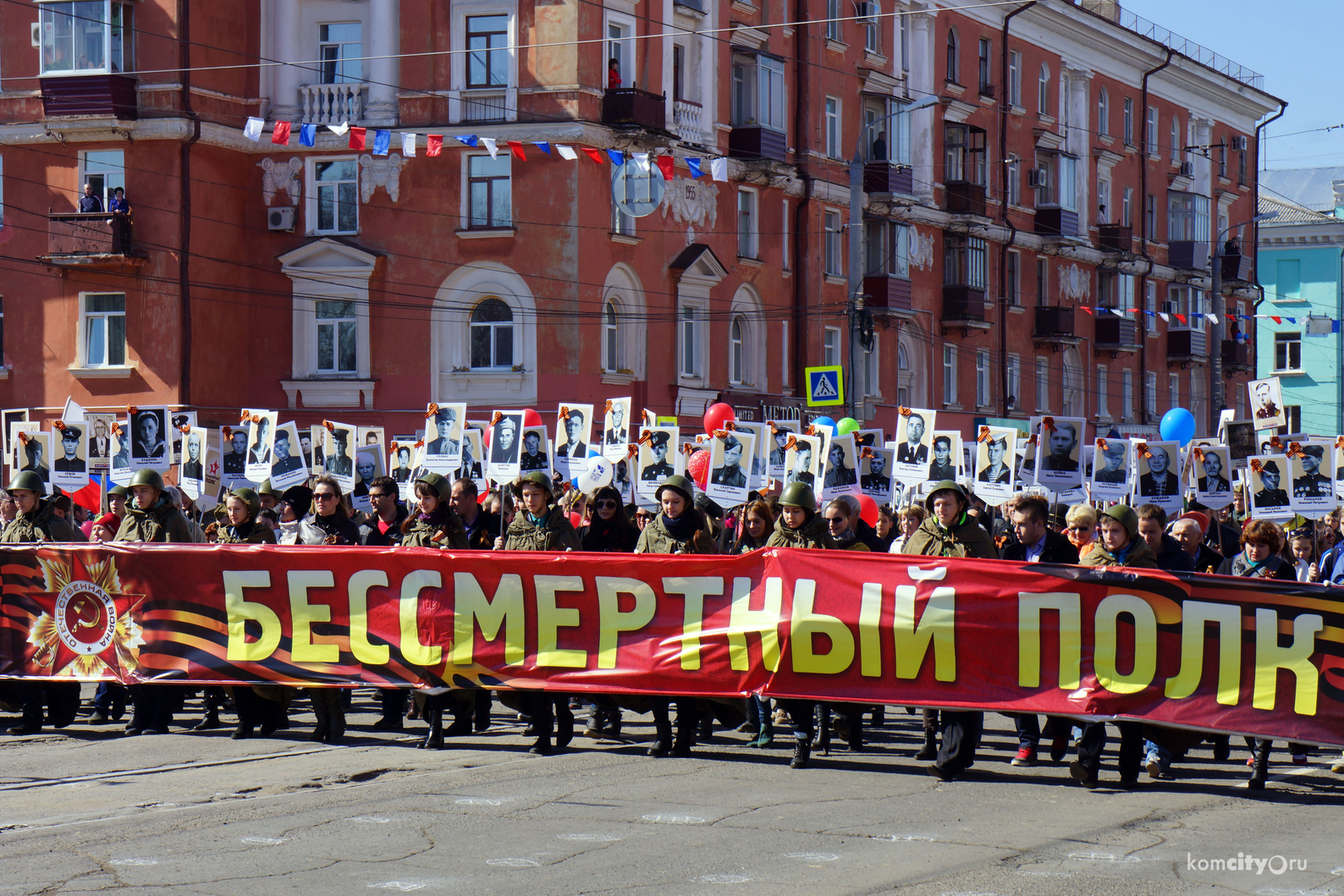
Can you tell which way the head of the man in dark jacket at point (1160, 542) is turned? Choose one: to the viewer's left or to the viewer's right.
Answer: to the viewer's left

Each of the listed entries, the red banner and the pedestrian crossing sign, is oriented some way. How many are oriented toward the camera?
2

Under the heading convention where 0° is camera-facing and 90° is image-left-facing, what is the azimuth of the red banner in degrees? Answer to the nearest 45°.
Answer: approximately 0°

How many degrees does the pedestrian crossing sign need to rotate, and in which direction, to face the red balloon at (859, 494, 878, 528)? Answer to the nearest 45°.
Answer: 0° — it already faces it

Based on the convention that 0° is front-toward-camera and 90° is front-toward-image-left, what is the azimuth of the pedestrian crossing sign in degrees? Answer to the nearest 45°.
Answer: approximately 0°

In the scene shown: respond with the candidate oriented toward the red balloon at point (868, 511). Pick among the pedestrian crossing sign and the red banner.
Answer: the pedestrian crossing sign

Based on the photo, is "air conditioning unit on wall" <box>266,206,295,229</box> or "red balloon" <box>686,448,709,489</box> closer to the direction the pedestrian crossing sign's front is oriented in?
the red balloon

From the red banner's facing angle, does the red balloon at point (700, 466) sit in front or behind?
behind

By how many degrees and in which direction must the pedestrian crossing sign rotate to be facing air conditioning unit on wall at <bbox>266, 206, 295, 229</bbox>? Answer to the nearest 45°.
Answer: approximately 135° to its right

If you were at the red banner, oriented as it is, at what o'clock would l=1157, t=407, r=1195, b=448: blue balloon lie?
The blue balloon is roughly at 7 o'clock from the red banner.

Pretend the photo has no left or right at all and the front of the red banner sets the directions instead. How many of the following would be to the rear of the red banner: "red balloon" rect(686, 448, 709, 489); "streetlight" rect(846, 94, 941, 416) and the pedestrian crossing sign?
3
